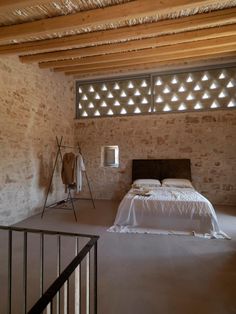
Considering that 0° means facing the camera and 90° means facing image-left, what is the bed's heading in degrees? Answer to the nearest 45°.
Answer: approximately 0°

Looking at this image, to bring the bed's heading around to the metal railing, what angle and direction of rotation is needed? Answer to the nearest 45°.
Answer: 0° — it already faces it
